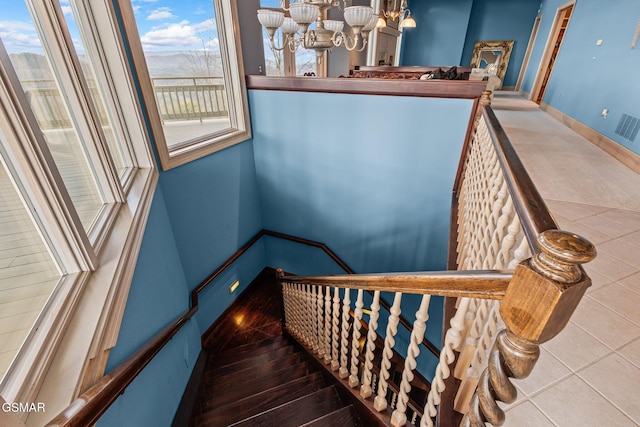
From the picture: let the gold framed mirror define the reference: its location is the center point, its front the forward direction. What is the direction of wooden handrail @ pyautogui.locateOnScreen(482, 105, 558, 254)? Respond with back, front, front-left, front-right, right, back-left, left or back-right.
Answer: front

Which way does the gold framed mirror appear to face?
toward the camera

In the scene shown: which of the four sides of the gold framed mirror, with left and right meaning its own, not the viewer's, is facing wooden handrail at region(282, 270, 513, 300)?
front

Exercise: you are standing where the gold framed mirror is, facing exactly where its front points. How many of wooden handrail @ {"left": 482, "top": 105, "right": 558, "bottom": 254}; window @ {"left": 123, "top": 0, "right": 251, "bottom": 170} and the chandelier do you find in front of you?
3

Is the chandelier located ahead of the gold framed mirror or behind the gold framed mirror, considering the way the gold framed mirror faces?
ahead

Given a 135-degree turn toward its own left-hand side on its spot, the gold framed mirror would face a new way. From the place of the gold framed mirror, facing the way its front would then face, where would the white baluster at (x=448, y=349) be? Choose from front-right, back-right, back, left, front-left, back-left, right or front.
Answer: back-right

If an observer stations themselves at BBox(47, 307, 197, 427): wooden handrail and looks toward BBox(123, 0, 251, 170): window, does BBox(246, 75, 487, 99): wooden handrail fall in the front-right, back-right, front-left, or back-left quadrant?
front-right

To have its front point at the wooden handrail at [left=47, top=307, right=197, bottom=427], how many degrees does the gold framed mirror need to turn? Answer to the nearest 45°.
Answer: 0° — it already faces it

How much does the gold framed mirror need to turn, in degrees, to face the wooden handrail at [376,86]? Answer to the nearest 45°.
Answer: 0° — it already faces it

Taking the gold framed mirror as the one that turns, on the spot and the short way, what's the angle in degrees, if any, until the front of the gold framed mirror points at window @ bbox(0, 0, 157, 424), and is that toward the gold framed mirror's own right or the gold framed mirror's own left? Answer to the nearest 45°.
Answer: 0° — it already faces it

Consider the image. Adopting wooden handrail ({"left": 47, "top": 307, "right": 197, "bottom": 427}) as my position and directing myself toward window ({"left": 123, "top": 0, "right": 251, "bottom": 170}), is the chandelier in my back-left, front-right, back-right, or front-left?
front-right

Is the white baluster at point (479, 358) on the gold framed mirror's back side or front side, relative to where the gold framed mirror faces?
on the front side
